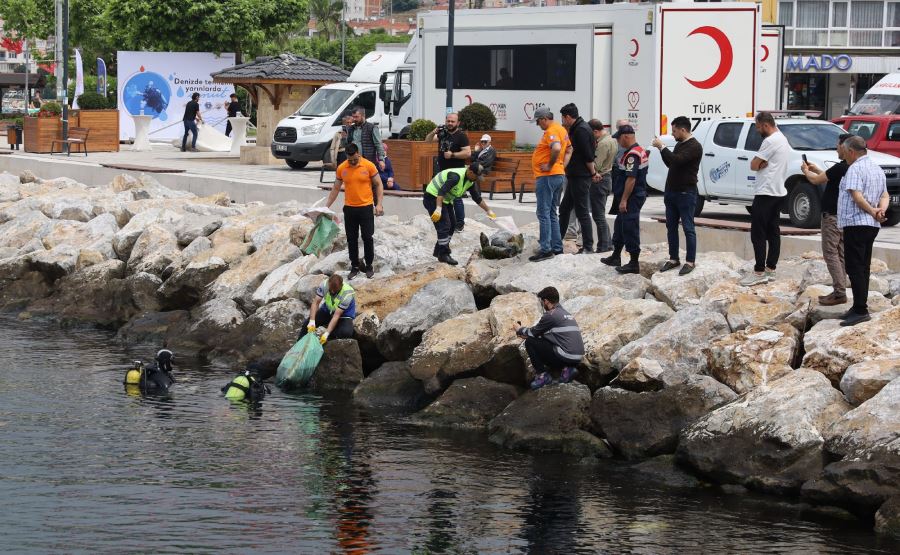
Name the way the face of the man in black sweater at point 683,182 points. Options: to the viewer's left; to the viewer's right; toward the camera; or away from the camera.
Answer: to the viewer's left

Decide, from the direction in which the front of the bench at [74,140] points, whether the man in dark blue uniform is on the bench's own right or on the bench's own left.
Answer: on the bench's own left

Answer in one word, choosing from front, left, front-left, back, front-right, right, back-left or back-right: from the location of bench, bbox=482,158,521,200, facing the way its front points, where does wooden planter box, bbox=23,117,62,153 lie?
right

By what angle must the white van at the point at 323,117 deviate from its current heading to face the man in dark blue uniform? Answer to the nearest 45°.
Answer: approximately 45° to its left

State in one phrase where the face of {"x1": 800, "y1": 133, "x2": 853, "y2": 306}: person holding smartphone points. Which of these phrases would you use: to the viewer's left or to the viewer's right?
to the viewer's left

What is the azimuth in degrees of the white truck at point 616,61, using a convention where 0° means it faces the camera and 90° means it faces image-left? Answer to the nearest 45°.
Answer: approximately 135°

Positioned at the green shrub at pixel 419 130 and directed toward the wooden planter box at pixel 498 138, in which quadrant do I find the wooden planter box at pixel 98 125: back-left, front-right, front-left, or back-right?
back-left

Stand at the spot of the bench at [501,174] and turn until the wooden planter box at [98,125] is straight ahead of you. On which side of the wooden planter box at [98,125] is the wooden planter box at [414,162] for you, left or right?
left

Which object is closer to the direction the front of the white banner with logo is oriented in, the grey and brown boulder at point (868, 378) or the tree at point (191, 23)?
the grey and brown boulder

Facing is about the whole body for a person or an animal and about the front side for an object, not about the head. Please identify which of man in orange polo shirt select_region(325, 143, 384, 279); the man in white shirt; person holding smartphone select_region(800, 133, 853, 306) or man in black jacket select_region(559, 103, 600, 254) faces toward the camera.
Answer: the man in orange polo shirt
